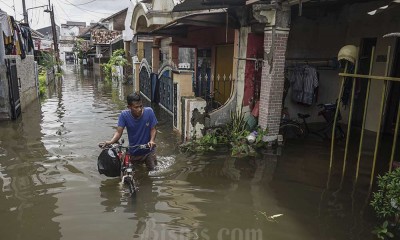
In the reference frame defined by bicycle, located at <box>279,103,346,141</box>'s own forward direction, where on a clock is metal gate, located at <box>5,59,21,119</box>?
The metal gate is roughly at 6 o'clock from the bicycle.

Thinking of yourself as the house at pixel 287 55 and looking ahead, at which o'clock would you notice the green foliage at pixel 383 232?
The green foliage is roughly at 10 o'clock from the house.

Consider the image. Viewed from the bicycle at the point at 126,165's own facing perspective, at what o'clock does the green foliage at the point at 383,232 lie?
The green foliage is roughly at 10 o'clock from the bicycle.

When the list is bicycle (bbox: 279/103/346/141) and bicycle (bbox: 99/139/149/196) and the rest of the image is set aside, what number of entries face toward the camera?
1

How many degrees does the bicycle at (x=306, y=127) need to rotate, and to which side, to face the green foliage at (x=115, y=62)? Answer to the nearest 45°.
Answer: approximately 135° to its left

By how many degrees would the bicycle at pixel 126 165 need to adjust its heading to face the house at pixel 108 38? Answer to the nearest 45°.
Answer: approximately 180°

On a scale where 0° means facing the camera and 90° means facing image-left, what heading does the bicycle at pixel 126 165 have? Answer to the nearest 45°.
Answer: approximately 0°

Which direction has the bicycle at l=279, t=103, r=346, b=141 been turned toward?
to the viewer's right

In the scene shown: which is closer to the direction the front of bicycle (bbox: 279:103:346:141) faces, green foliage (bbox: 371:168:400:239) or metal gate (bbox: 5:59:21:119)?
the green foliage

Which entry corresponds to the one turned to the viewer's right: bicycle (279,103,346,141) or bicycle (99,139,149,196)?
bicycle (279,103,346,141)

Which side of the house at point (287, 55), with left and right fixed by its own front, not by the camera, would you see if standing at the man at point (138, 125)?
front

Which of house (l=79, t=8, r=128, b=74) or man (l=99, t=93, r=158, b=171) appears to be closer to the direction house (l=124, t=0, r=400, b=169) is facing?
the man

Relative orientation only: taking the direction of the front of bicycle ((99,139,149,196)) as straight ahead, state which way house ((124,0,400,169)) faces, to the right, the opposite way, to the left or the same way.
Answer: to the right
